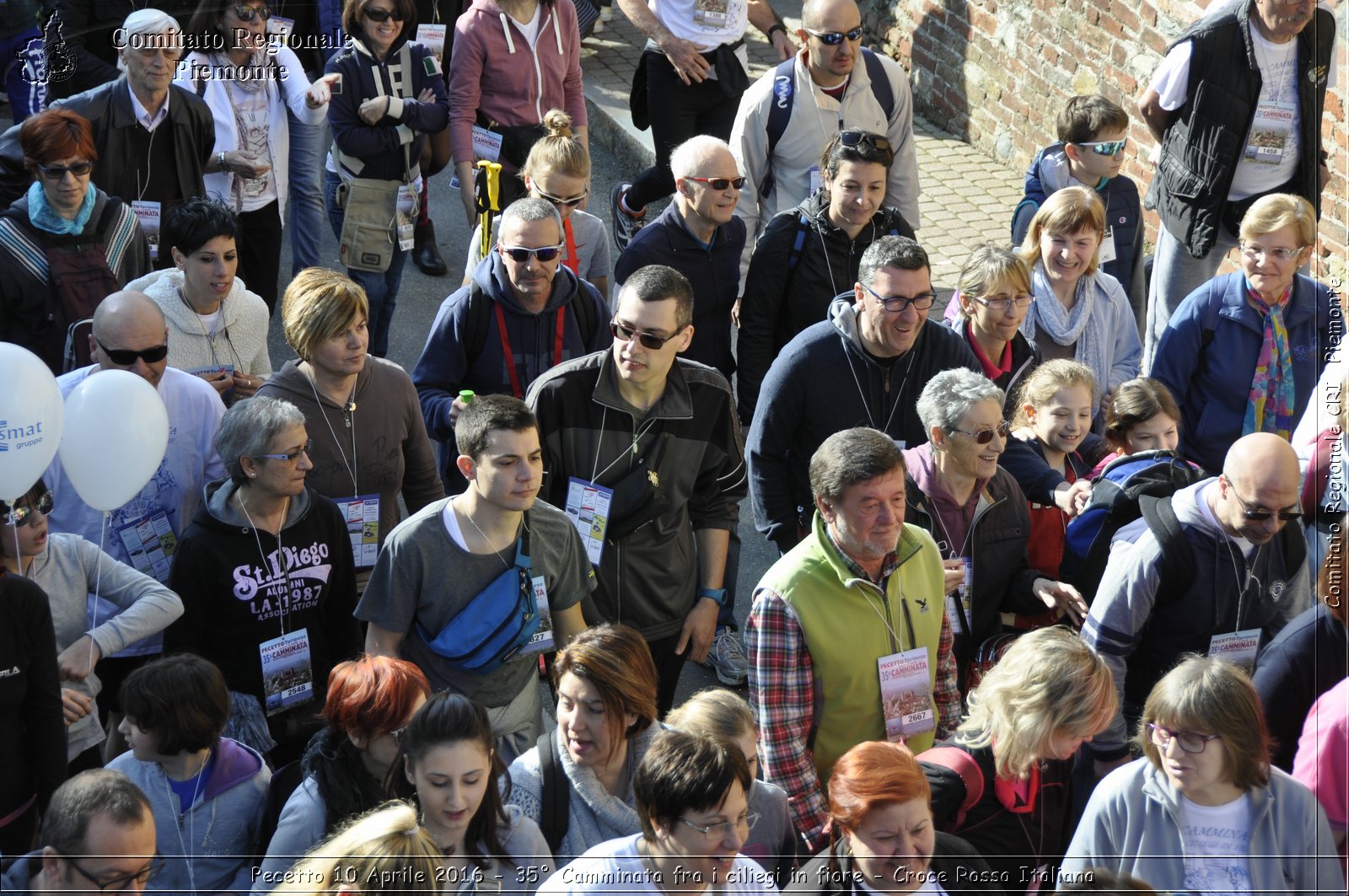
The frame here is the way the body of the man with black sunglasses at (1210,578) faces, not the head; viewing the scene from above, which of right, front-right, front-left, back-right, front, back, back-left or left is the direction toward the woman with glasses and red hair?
back-right

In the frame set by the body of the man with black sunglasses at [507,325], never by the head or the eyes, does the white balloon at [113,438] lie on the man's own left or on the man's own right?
on the man's own right

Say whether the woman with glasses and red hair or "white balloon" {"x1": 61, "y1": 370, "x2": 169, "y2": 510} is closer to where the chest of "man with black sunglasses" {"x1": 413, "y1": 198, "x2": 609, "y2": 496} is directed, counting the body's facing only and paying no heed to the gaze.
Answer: the white balloon

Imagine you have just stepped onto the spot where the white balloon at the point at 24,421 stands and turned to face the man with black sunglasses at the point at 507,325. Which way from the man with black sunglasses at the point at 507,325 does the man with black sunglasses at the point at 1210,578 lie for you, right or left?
right

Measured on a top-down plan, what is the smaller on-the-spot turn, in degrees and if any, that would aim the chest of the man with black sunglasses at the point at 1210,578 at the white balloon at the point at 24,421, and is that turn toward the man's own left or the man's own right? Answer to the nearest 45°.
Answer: approximately 135° to the man's own right

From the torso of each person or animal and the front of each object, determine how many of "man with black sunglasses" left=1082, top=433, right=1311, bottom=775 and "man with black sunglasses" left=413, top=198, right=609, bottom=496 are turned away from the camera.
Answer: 0

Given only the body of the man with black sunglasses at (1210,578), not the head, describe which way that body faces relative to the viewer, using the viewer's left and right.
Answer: facing the viewer and to the right of the viewer

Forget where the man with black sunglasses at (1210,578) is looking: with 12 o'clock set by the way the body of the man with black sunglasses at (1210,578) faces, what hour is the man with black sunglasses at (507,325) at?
the man with black sunglasses at (507,325) is roughly at 5 o'clock from the man with black sunglasses at (1210,578).

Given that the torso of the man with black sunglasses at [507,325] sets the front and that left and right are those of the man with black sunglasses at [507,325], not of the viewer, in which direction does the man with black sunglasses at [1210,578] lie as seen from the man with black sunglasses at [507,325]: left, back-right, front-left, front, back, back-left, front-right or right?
front-left

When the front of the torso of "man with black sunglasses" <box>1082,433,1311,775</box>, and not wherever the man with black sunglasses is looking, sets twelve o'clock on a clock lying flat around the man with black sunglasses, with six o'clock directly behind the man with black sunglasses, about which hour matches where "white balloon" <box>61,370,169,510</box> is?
The white balloon is roughly at 4 o'clock from the man with black sunglasses.

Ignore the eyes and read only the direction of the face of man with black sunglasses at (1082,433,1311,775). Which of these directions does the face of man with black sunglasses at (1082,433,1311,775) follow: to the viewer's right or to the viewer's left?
to the viewer's right

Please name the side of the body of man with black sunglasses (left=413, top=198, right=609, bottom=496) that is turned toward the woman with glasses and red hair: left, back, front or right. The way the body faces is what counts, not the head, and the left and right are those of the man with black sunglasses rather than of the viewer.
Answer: right

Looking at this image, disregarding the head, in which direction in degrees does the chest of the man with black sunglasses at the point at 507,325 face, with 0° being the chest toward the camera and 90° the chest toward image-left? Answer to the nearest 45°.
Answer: approximately 0°
